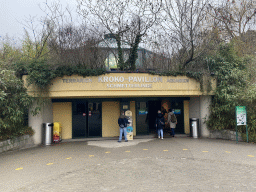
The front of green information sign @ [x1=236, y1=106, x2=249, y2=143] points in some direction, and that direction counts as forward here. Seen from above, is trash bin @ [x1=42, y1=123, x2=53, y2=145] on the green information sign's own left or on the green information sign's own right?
on the green information sign's own right

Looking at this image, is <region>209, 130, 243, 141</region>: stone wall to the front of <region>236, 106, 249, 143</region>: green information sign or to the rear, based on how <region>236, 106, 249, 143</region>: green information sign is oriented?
to the rear

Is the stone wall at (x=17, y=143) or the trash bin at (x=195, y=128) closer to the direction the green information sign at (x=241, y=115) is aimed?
the stone wall

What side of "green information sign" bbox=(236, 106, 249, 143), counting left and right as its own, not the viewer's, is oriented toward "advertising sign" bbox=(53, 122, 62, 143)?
right

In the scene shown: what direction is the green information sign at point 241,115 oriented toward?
toward the camera

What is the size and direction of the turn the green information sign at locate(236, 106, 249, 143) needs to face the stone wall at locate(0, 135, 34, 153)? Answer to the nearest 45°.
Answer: approximately 45° to its right

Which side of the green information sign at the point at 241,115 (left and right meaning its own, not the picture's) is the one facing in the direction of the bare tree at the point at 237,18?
back

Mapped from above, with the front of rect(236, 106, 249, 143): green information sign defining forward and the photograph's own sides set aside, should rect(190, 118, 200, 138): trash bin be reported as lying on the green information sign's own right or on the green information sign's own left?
on the green information sign's own right
